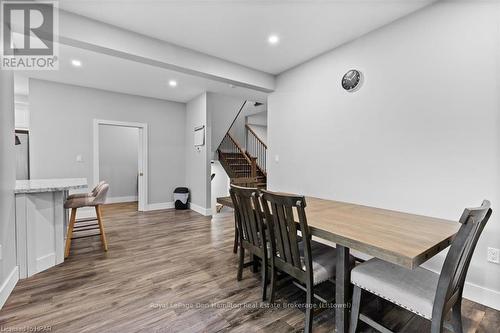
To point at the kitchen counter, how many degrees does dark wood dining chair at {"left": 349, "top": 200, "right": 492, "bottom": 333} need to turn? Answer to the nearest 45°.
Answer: approximately 45° to its left

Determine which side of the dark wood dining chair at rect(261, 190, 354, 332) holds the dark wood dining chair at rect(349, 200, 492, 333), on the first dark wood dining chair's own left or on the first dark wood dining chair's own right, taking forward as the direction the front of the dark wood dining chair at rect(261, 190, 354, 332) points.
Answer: on the first dark wood dining chair's own right

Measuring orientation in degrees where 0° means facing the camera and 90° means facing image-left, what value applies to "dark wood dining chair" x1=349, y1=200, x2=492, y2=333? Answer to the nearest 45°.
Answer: approximately 135°

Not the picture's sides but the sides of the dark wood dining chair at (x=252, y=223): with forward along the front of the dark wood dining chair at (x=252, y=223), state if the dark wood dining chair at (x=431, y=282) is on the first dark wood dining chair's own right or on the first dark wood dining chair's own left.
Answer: on the first dark wood dining chair's own right

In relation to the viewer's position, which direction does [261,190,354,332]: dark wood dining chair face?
facing away from the viewer and to the right of the viewer

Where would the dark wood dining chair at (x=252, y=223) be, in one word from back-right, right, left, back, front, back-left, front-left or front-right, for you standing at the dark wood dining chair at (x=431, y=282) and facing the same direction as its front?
front-left

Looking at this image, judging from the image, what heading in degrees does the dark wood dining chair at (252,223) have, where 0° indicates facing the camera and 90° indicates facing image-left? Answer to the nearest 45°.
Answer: approximately 225°
